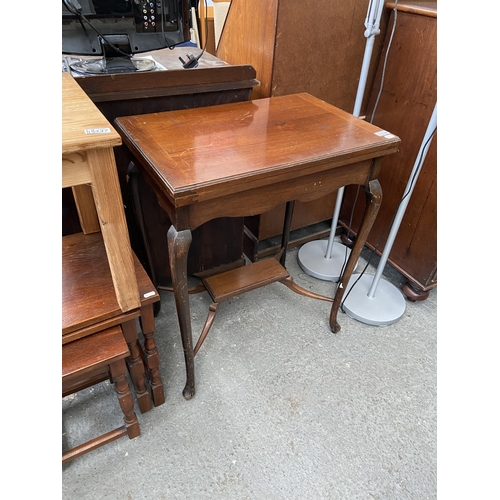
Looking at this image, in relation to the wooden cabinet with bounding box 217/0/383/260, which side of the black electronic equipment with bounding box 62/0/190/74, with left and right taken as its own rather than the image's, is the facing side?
right

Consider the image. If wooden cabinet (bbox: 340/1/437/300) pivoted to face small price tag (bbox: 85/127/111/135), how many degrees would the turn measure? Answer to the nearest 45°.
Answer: approximately 90° to its right

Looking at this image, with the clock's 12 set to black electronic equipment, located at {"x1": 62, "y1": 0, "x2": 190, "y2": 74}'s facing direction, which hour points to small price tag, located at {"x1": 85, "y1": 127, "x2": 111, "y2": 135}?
The small price tag is roughly at 6 o'clock from the black electronic equipment.

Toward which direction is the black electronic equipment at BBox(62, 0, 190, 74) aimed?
away from the camera
